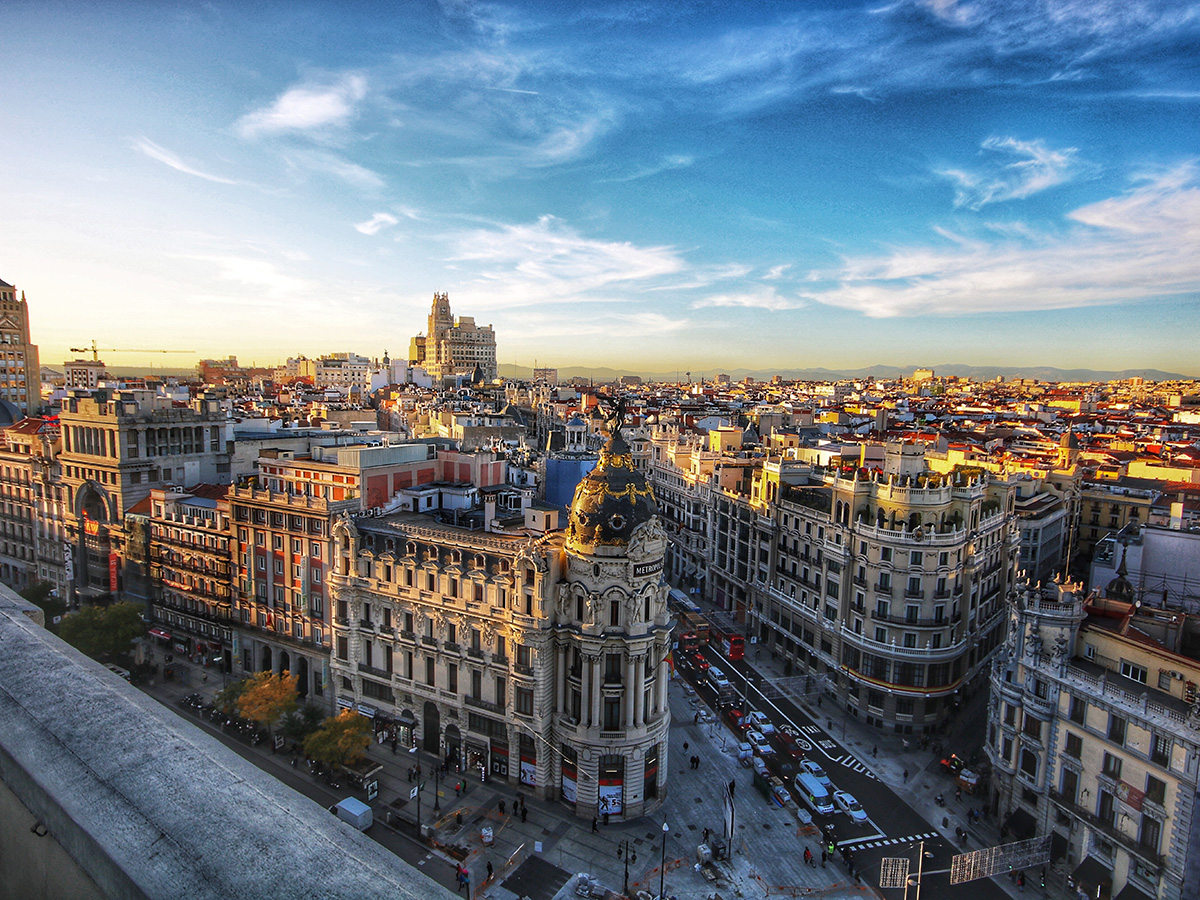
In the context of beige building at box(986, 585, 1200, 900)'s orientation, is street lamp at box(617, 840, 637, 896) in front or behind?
in front

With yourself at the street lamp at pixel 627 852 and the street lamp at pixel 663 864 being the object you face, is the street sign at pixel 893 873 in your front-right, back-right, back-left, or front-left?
front-left

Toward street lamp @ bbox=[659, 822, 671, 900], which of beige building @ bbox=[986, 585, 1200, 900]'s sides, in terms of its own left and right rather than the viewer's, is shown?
front

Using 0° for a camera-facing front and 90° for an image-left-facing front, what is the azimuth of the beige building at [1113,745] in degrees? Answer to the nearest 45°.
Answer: approximately 45°

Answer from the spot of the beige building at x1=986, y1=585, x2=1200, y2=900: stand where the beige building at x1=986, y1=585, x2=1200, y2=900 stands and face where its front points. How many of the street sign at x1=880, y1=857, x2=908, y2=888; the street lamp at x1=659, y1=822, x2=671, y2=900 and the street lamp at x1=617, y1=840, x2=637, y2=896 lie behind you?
0

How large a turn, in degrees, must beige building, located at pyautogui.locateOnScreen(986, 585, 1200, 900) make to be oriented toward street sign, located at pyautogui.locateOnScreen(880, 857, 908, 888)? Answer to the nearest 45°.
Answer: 0° — it already faces it
